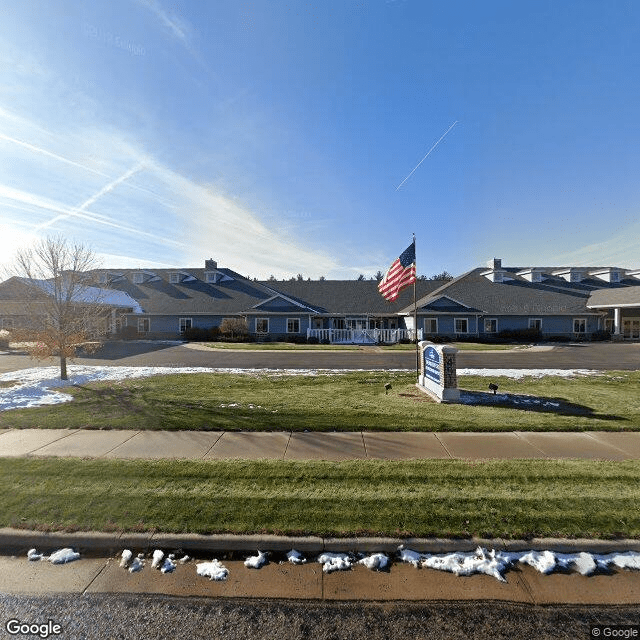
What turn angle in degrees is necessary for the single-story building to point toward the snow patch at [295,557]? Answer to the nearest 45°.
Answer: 0° — it already faces it

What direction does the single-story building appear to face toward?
toward the camera

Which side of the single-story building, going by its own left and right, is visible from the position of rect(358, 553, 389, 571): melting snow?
front

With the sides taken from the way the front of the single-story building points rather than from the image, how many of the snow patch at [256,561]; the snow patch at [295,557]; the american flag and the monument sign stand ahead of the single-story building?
4

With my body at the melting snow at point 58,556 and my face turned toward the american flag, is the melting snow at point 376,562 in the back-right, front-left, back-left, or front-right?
front-right

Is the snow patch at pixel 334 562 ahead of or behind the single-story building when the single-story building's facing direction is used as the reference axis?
ahead

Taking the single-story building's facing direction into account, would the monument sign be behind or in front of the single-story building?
in front

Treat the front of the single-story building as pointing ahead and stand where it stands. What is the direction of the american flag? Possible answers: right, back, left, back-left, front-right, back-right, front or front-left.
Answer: front

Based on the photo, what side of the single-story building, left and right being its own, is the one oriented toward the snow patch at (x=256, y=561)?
front

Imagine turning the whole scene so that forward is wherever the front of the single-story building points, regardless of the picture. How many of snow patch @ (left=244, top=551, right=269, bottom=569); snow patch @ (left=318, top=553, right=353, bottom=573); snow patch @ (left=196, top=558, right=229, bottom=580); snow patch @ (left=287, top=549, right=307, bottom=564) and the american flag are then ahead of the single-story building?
5
